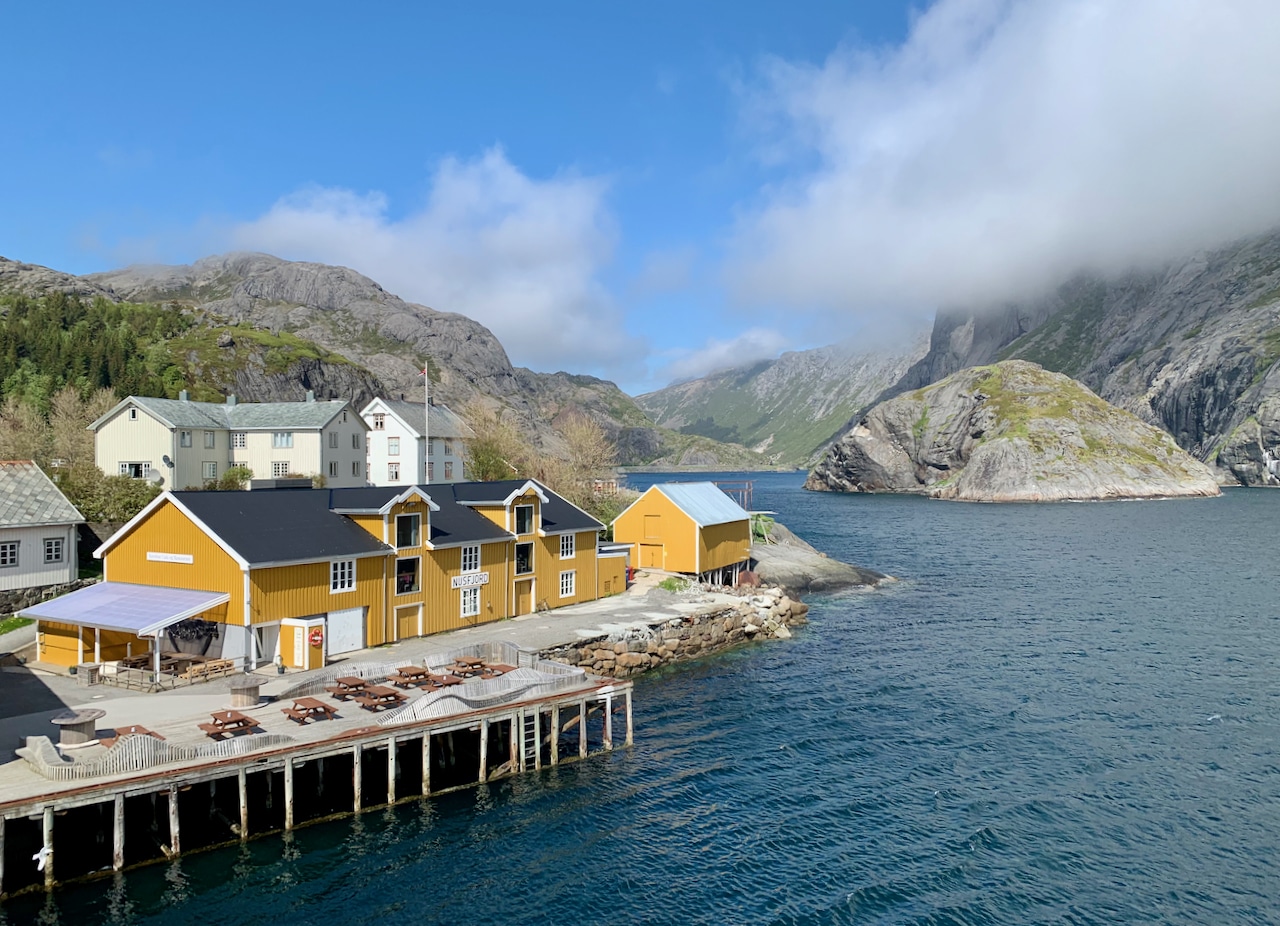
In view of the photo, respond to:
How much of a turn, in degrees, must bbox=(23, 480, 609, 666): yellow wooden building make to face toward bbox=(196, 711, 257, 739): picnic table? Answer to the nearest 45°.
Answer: approximately 45° to its right

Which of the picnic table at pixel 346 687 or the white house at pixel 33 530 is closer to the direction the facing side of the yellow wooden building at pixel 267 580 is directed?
the picnic table

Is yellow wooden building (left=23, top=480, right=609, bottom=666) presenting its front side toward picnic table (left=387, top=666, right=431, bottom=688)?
yes

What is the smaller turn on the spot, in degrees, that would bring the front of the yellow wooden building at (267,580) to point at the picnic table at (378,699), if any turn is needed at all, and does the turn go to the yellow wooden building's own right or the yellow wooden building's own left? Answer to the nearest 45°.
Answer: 0° — it already faces it

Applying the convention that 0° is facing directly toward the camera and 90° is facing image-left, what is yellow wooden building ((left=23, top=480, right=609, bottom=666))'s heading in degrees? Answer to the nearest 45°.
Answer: approximately 315°

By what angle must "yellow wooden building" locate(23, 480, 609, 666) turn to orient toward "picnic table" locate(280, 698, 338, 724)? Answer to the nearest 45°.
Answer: approximately 45° to its right

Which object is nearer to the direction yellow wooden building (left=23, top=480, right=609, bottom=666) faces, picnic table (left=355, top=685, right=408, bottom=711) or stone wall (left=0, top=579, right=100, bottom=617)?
the picnic table
